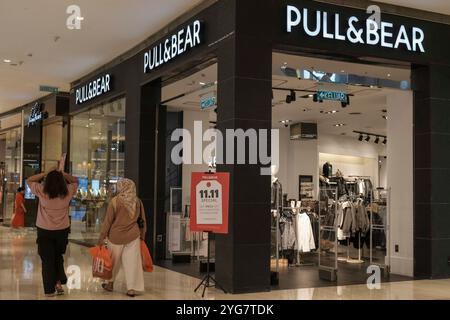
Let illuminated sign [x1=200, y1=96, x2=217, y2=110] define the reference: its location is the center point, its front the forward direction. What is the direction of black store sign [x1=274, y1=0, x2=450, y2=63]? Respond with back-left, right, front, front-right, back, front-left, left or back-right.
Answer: left

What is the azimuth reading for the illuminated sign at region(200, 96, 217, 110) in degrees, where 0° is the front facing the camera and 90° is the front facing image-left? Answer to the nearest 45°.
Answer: approximately 45°

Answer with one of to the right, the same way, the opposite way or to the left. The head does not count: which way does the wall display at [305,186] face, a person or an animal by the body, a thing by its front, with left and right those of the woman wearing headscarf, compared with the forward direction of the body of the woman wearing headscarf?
the opposite way

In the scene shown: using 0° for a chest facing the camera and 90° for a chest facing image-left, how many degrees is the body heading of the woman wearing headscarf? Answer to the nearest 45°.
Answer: approximately 180°

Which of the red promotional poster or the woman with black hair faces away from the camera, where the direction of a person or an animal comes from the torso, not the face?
the woman with black hair

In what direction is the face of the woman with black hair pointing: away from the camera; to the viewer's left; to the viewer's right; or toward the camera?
away from the camera

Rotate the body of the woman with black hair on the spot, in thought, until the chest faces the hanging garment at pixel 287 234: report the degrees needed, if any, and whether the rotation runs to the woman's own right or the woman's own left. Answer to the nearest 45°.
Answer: approximately 45° to the woman's own right

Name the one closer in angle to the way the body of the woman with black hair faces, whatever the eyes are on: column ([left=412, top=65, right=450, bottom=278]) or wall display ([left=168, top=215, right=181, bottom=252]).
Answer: the wall display

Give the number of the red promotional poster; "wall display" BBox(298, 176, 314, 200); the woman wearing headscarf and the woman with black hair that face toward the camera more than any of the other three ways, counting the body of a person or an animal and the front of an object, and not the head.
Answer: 2

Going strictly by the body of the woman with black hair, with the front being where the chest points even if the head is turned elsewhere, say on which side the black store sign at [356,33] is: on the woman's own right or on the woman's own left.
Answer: on the woman's own right

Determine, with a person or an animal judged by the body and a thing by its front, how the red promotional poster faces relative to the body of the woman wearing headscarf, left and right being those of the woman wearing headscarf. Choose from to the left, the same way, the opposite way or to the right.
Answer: the opposite way

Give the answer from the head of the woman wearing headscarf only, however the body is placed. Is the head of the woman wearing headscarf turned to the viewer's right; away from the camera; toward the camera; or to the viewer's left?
away from the camera

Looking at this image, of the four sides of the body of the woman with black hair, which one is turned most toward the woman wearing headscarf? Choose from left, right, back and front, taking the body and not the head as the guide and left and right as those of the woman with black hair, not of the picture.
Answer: right

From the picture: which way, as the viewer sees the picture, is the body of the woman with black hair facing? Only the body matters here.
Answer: away from the camera

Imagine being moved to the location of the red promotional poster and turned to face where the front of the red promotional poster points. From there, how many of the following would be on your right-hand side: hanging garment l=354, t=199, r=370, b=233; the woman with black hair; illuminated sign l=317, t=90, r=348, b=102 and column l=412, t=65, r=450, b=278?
1

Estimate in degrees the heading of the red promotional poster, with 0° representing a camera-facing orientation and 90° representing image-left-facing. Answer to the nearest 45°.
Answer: approximately 0°

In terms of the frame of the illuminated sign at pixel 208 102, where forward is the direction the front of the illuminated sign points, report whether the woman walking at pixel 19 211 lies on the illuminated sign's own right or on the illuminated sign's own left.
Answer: on the illuminated sign's own right

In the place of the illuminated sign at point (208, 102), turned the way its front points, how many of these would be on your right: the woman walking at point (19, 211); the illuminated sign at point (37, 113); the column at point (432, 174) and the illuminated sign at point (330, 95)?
2
